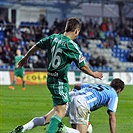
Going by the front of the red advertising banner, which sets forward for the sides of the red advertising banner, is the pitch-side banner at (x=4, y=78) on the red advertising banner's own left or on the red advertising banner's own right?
on the red advertising banner's own right

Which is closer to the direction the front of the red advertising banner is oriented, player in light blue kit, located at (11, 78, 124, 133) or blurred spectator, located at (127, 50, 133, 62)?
the player in light blue kit

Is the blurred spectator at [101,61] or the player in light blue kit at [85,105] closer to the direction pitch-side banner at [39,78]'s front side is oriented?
the player in light blue kit

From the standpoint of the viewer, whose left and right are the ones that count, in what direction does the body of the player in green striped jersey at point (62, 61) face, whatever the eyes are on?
facing away from the viewer and to the right of the viewer

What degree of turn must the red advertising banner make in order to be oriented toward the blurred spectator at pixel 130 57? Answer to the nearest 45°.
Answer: approximately 135° to its left

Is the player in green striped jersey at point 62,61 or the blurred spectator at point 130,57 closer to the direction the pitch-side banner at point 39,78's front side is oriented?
the player in green striped jersey

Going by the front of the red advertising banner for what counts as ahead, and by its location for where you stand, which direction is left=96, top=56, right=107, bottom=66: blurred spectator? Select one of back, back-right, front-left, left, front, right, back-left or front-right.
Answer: back-left

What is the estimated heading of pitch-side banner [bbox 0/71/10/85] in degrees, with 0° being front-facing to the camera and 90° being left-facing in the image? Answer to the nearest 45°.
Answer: approximately 0°
